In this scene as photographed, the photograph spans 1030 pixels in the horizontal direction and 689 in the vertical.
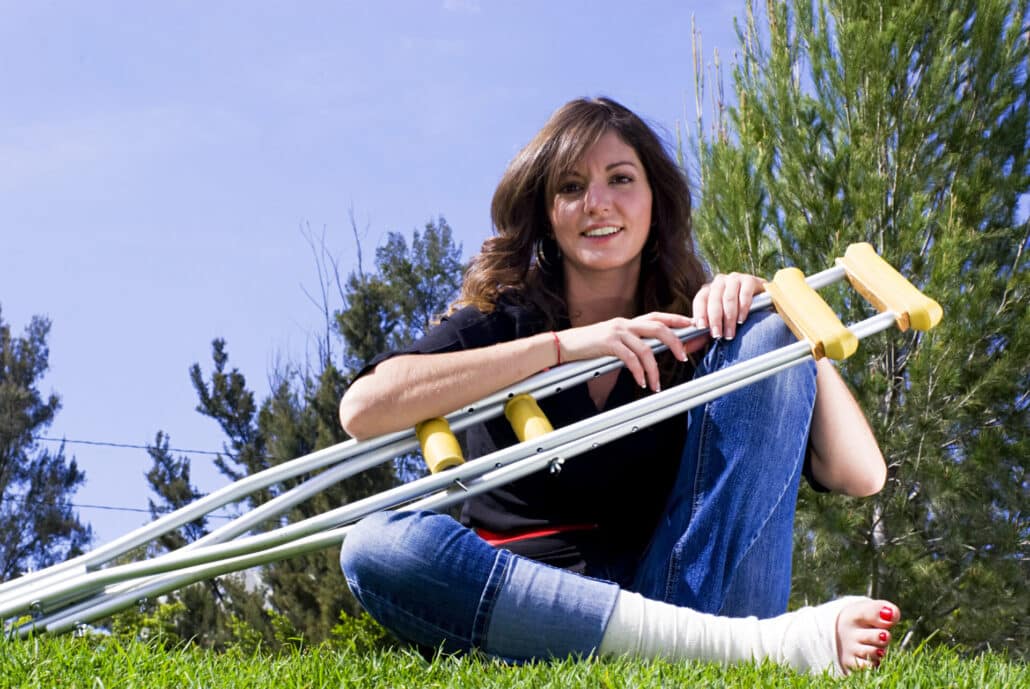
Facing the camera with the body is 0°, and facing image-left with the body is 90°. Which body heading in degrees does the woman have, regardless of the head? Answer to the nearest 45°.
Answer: approximately 0°

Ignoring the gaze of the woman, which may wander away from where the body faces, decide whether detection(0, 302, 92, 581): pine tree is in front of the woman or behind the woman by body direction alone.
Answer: behind

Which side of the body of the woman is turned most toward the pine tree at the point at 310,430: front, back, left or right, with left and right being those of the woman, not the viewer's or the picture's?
back

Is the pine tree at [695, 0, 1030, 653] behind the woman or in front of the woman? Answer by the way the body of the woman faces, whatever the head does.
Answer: behind
